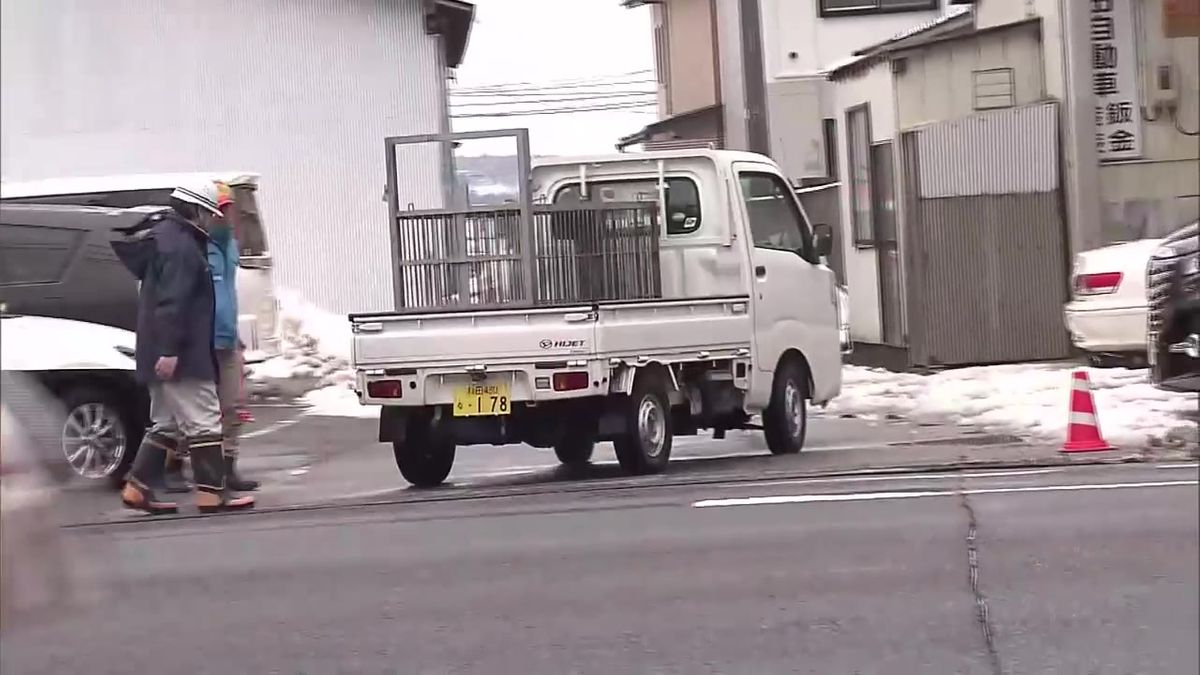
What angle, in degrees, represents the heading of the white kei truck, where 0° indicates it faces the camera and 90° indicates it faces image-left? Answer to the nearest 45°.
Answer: approximately 225°

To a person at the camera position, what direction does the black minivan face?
facing to the left of the viewer
